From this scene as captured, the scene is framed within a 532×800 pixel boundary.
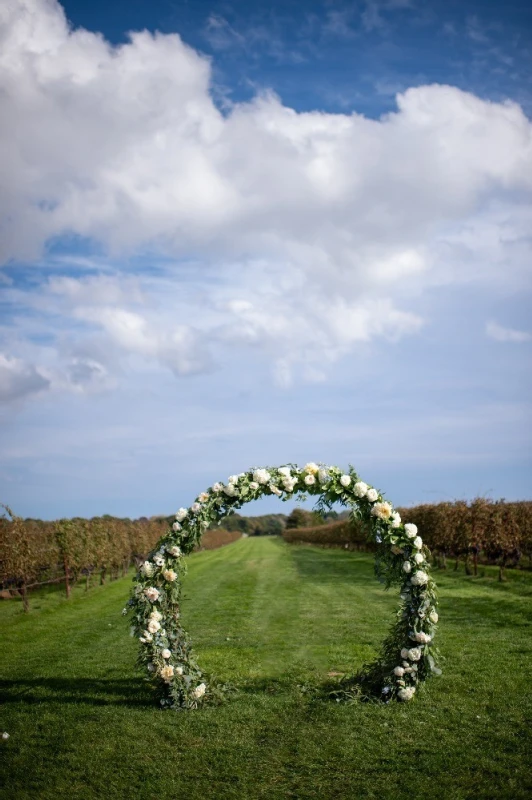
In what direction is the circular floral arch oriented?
toward the camera
